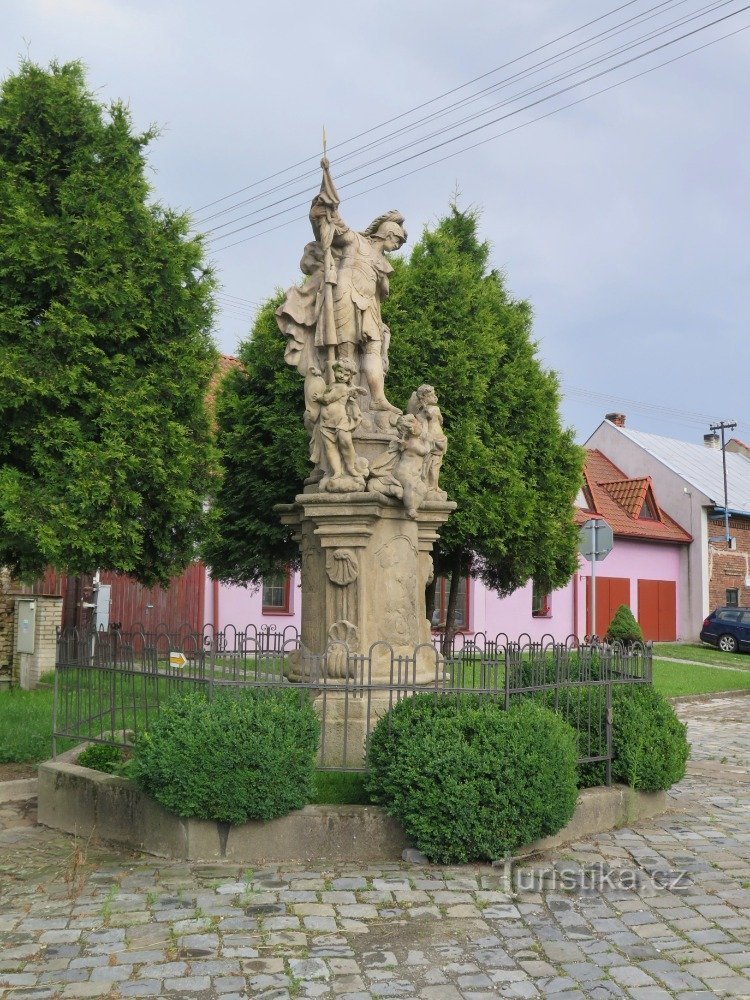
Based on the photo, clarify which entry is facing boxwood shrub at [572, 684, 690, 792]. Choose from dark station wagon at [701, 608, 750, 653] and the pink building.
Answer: the pink building

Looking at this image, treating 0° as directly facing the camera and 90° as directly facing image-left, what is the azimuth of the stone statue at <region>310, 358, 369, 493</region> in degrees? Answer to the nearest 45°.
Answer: approximately 0°

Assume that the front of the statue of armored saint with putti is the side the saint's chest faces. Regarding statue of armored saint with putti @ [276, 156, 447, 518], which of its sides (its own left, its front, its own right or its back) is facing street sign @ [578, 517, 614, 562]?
left

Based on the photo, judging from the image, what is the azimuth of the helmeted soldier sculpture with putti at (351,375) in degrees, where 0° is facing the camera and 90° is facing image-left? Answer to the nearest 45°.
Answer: approximately 315°

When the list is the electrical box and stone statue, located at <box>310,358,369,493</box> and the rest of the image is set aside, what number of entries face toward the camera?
2
